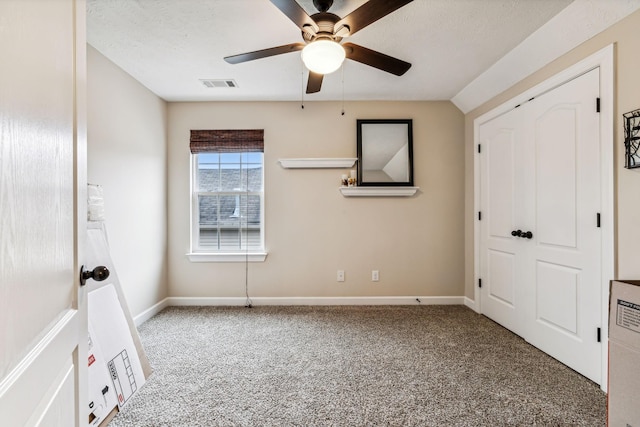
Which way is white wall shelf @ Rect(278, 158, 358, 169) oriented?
toward the camera

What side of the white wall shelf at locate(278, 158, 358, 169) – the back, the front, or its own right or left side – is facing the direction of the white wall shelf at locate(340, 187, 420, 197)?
left

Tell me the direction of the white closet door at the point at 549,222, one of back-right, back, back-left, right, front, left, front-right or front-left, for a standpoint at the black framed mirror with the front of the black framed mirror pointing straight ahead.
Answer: front-left

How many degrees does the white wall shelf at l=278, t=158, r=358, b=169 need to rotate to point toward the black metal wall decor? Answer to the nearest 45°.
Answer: approximately 45° to its left

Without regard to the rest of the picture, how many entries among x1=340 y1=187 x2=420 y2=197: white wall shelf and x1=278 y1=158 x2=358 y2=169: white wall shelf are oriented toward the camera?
2

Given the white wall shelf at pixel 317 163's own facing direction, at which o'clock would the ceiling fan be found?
The ceiling fan is roughly at 12 o'clock from the white wall shelf.

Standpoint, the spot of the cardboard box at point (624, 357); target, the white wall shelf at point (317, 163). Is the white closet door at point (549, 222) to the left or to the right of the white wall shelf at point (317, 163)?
right

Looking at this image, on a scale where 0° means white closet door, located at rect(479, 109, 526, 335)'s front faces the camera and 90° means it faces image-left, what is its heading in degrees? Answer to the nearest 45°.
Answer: approximately 45°

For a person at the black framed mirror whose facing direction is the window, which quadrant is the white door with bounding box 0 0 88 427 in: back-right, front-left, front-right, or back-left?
front-left

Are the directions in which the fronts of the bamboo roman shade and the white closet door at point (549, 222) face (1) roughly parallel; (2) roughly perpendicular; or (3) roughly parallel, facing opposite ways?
roughly perpendicular

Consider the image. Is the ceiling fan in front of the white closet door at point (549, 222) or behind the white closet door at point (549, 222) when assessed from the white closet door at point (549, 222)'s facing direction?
in front

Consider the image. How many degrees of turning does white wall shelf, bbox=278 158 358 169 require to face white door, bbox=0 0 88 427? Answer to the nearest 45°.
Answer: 0° — it already faces it

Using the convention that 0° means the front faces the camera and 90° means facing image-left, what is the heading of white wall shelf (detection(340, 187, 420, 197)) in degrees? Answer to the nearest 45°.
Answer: approximately 0°

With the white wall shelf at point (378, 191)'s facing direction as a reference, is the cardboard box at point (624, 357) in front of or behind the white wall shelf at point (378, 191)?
in front

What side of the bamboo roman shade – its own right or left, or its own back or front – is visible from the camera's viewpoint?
front

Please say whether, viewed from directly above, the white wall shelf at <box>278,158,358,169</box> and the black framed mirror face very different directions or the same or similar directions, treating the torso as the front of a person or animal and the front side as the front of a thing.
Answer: same or similar directions
